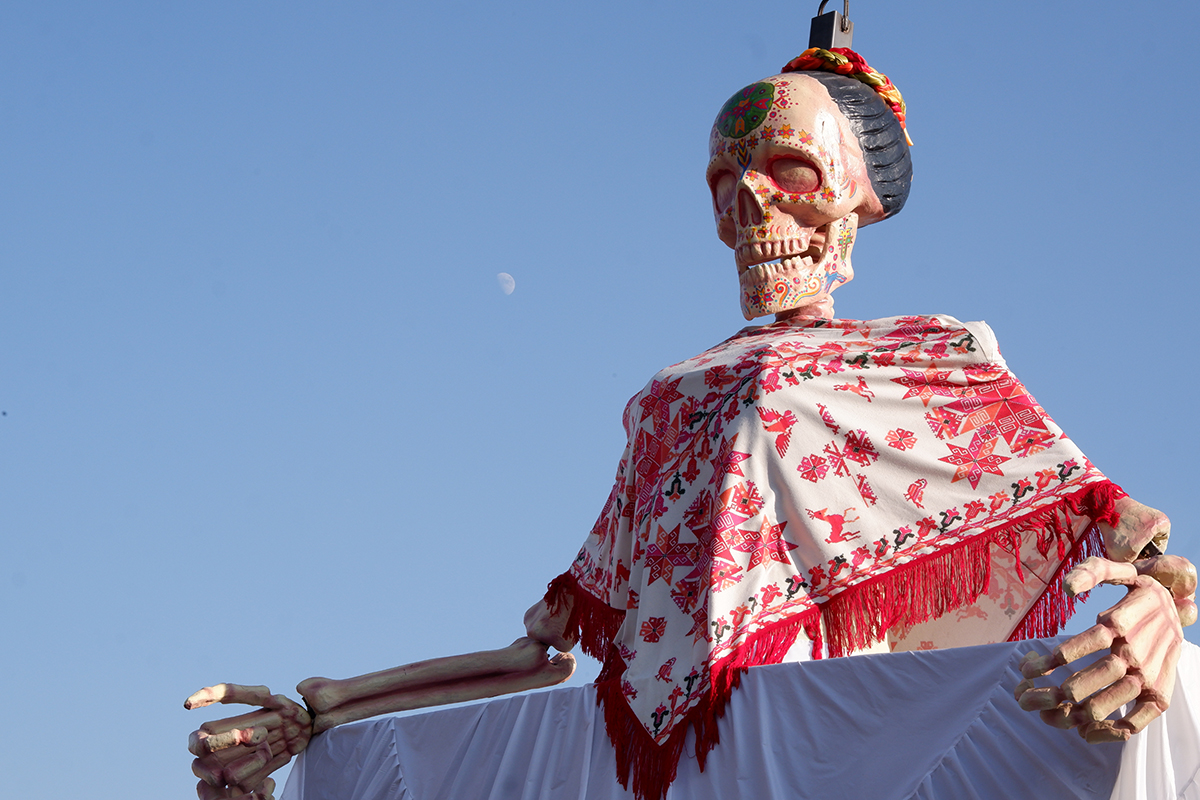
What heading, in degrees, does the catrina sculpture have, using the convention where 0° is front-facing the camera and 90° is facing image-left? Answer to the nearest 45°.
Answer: approximately 45°
